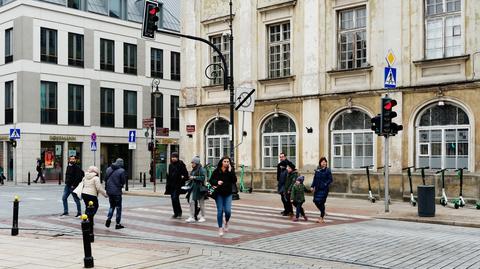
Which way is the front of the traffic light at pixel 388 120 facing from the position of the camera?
facing the viewer and to the right of the viewer

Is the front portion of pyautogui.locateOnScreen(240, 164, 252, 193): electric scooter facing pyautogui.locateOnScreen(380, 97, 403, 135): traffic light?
no

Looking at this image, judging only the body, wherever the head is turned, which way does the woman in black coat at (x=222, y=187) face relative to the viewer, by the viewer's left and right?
facing the viewer

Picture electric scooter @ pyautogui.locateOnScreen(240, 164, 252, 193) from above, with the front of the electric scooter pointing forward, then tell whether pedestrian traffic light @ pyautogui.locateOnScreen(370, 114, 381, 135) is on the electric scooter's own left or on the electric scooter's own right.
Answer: on the electric scooter's own left

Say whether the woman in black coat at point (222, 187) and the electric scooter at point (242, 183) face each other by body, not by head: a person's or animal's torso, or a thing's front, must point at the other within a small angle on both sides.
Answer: no

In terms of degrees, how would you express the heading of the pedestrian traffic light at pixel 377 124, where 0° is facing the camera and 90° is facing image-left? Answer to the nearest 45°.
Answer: approximately 90°

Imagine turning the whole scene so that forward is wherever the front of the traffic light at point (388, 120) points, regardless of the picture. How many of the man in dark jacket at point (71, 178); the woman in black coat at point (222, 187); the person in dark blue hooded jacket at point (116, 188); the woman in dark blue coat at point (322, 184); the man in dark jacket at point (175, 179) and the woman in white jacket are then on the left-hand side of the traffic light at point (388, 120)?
0

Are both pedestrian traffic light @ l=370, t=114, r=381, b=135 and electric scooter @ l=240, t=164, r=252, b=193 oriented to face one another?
no

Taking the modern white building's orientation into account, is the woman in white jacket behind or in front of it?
in front

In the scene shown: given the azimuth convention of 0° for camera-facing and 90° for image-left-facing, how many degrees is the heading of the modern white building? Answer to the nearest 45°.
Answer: approximately 315°

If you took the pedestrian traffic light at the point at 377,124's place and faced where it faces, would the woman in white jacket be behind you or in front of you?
in front
